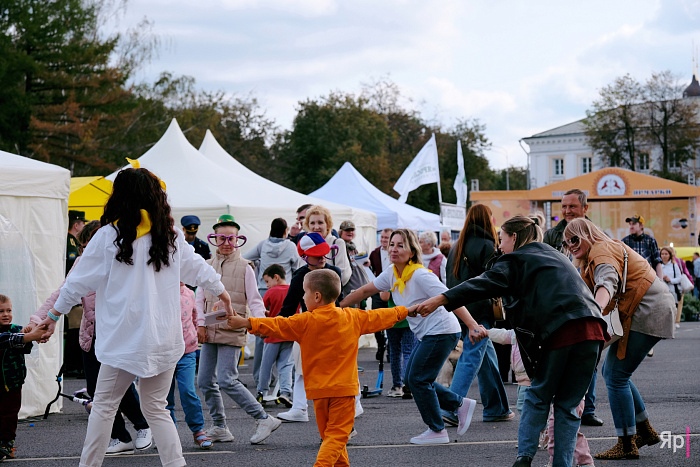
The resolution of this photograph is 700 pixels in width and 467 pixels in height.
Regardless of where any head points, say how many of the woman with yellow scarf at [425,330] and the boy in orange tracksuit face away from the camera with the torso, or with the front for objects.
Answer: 1

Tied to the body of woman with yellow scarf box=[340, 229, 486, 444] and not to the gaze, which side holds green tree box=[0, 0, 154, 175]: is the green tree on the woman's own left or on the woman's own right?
on the woman's own right

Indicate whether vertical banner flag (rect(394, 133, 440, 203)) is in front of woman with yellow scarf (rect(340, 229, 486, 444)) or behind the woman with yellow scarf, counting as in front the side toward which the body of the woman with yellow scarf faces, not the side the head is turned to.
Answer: behind

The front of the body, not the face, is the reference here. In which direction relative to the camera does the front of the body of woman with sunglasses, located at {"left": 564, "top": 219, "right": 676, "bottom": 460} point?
to the viewer's left

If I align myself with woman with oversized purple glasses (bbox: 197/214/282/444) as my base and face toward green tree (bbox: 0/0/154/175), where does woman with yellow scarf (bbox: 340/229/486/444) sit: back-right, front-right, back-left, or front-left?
back-right

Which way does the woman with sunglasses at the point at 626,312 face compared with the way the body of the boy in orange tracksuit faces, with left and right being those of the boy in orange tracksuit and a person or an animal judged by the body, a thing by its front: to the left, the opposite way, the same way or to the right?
to the left

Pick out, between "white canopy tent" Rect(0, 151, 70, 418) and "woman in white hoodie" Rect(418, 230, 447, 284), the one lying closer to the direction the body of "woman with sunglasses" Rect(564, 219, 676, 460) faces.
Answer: the white canopy tent

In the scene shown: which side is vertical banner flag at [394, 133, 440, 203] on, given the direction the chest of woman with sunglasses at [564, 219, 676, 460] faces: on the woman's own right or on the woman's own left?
on the woman's own right

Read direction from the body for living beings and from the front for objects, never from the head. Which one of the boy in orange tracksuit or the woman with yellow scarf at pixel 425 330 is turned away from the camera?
the boy in orange tracksuit

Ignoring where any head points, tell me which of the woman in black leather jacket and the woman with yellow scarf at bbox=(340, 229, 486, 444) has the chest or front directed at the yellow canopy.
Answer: the woman in black leather jacket

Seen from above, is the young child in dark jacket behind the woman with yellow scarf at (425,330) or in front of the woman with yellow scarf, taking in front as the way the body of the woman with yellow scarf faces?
in front

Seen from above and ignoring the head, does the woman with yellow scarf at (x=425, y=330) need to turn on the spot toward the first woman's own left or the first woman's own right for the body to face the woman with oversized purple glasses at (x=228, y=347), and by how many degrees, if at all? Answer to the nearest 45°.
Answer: approximately 45° to the first woman's own right

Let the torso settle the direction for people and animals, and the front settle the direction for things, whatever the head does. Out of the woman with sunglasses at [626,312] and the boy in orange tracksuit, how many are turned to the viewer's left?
1

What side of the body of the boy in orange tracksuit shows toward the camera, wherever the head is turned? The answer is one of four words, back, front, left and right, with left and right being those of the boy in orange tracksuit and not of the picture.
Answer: back

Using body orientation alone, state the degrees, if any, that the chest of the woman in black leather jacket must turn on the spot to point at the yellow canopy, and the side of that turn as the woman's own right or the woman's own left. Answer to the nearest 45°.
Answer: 0° — they already face it

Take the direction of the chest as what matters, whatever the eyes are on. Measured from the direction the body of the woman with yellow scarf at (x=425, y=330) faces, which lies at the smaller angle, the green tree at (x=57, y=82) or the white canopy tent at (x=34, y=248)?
the white canopy tent

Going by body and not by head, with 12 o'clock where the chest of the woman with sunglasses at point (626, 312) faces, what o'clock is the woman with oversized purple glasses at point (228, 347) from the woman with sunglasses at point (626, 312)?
the woman with oversized purple glasses at point (228, 347) is roughly at 12 o'clock from the woman with sunglasses at point (626, 312).

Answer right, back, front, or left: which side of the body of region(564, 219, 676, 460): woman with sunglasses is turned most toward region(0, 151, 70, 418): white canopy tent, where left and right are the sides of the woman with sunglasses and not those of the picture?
front

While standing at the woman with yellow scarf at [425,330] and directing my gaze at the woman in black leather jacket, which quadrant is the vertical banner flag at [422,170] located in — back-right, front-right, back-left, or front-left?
back-left

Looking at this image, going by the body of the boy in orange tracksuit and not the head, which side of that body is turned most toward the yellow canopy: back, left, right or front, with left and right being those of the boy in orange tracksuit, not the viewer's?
front
